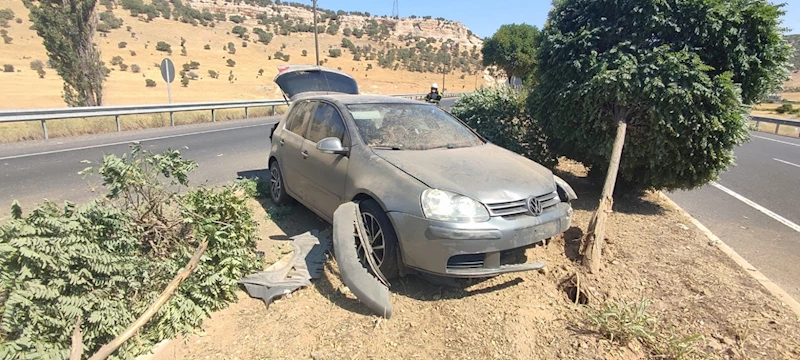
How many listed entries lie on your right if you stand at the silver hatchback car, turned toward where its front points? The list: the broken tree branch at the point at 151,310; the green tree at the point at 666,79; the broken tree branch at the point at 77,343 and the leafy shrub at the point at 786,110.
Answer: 2

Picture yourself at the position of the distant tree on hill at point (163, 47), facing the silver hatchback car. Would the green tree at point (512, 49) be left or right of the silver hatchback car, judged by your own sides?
left

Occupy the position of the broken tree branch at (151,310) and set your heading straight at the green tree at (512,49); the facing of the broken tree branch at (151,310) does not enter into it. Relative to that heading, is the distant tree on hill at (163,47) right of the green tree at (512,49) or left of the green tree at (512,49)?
left

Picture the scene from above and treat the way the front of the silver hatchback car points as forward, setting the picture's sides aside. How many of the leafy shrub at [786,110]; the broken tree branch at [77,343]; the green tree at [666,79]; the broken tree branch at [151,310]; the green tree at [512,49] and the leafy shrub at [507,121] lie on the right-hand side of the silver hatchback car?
2

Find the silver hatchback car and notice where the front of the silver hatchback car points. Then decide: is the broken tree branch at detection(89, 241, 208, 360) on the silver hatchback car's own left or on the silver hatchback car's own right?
on the silver hatchback car's own right

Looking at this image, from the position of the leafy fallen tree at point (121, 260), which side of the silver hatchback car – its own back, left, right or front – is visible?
right

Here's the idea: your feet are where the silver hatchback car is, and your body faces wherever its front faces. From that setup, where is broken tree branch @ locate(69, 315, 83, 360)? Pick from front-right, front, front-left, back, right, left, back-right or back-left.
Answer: right

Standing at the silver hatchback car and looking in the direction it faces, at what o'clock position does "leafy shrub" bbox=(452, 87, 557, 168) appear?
The leafy shrub is roughly at 8 o'clock from the silver hatchback car.

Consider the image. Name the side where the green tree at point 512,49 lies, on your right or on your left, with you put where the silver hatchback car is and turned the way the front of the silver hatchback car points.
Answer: on your left

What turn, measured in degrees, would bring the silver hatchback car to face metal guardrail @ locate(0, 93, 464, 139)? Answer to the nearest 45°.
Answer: approximately 180°

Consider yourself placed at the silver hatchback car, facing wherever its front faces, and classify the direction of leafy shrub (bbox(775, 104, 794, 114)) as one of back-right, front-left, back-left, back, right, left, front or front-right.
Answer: left

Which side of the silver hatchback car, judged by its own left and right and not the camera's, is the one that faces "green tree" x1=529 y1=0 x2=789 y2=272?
left

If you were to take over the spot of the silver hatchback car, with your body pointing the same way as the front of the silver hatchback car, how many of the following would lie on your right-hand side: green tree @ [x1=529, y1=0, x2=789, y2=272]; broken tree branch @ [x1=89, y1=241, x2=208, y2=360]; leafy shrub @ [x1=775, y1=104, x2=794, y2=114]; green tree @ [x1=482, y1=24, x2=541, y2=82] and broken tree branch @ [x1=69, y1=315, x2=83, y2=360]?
2
